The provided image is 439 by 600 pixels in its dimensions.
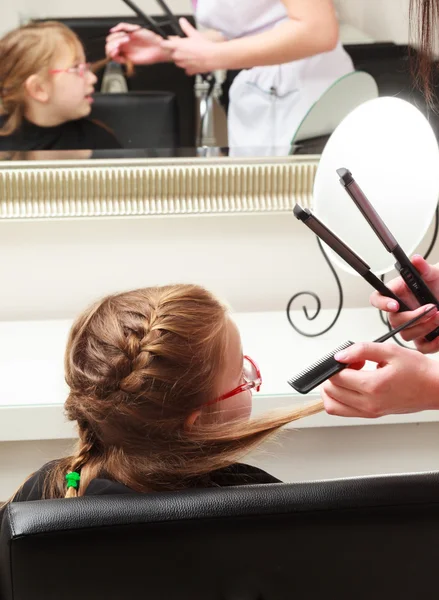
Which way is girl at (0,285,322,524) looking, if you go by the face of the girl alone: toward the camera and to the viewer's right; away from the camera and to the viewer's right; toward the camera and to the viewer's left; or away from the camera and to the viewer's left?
away from the camera and to the viewer's right

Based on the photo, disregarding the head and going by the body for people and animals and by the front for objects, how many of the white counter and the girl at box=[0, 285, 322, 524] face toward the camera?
1

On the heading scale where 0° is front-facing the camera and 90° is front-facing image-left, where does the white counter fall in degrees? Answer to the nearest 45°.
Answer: approximately 0°

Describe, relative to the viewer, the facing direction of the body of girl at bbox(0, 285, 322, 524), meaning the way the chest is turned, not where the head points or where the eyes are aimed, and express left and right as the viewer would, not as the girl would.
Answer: facing away from the viewer and to the right of the viewer
